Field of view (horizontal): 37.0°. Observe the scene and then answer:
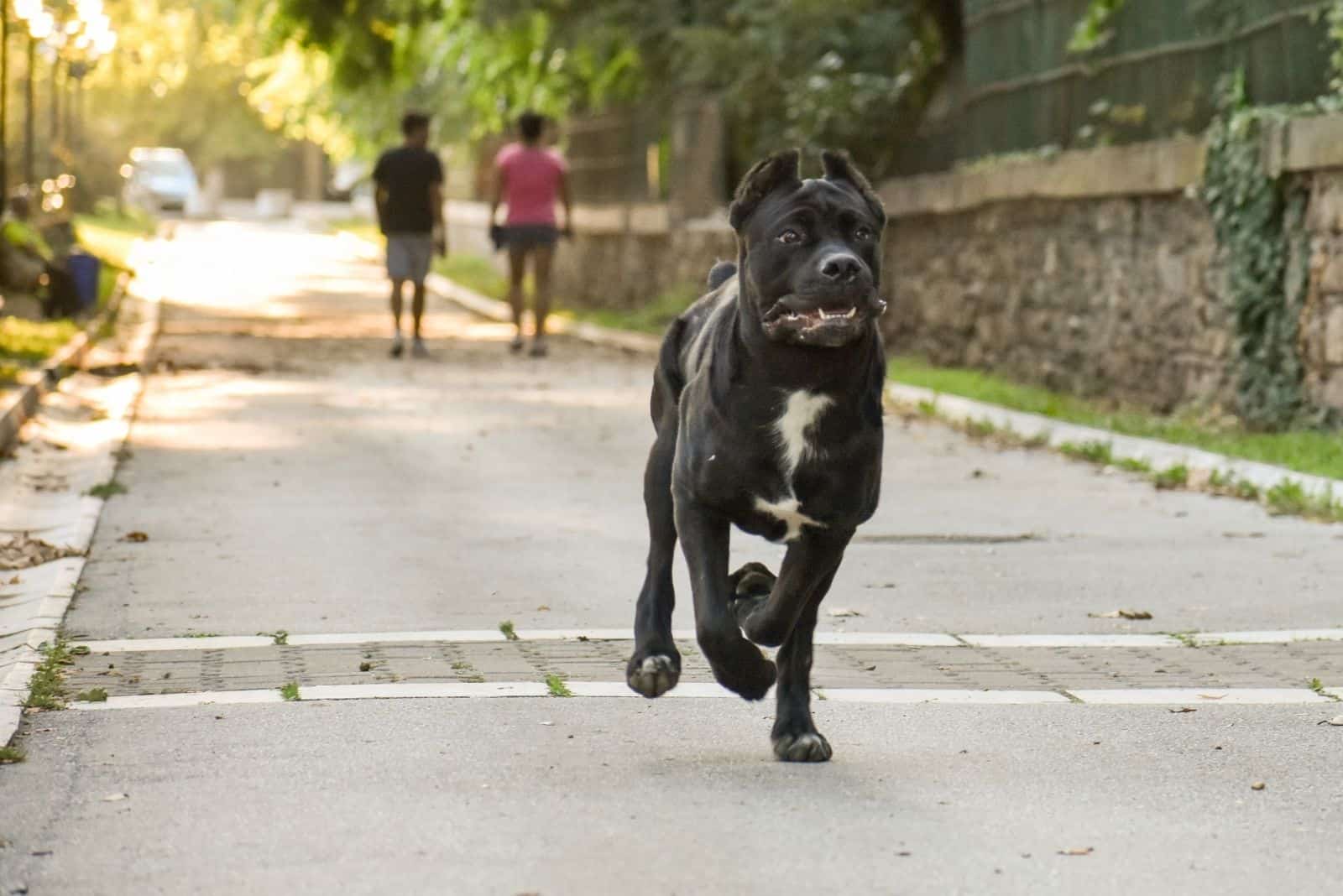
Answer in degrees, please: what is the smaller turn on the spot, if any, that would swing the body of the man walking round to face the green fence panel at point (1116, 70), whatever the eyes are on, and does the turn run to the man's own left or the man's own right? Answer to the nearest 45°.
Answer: approximately 135° to the man's own right

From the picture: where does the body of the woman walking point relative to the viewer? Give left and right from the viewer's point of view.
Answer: facing away from the viewer

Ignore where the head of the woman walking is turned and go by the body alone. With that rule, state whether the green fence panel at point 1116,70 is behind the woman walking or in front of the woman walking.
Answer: behind

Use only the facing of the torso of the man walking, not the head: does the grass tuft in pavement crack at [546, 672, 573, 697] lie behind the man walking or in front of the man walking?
behind

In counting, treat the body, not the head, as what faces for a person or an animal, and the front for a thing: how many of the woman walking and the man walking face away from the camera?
2

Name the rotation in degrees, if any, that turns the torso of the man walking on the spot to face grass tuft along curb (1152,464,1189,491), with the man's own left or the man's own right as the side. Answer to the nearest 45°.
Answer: approximately 135° to the man's own right

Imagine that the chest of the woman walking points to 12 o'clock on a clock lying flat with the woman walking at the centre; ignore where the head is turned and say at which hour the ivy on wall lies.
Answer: The ivy on wall is roughly at 5 o'clock from the woman walking.

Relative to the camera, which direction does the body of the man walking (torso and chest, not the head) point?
away from the camera

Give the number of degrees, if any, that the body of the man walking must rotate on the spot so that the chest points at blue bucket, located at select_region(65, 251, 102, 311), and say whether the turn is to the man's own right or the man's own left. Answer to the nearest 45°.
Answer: approximately 45° to the man's own left

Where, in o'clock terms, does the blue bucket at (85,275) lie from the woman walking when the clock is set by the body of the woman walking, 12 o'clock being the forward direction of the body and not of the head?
The blue bucket is roughly at 10 o'clock from the woman walking.

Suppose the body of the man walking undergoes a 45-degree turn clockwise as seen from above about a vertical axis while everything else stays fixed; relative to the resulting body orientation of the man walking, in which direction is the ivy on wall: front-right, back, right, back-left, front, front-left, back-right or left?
right

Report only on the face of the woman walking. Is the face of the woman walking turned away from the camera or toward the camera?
away from the camera

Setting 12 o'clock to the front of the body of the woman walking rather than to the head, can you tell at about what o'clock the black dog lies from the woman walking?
The black dog is roughly at 6 o'clock from the woman walking.

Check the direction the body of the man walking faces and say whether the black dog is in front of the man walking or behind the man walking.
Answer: behind
